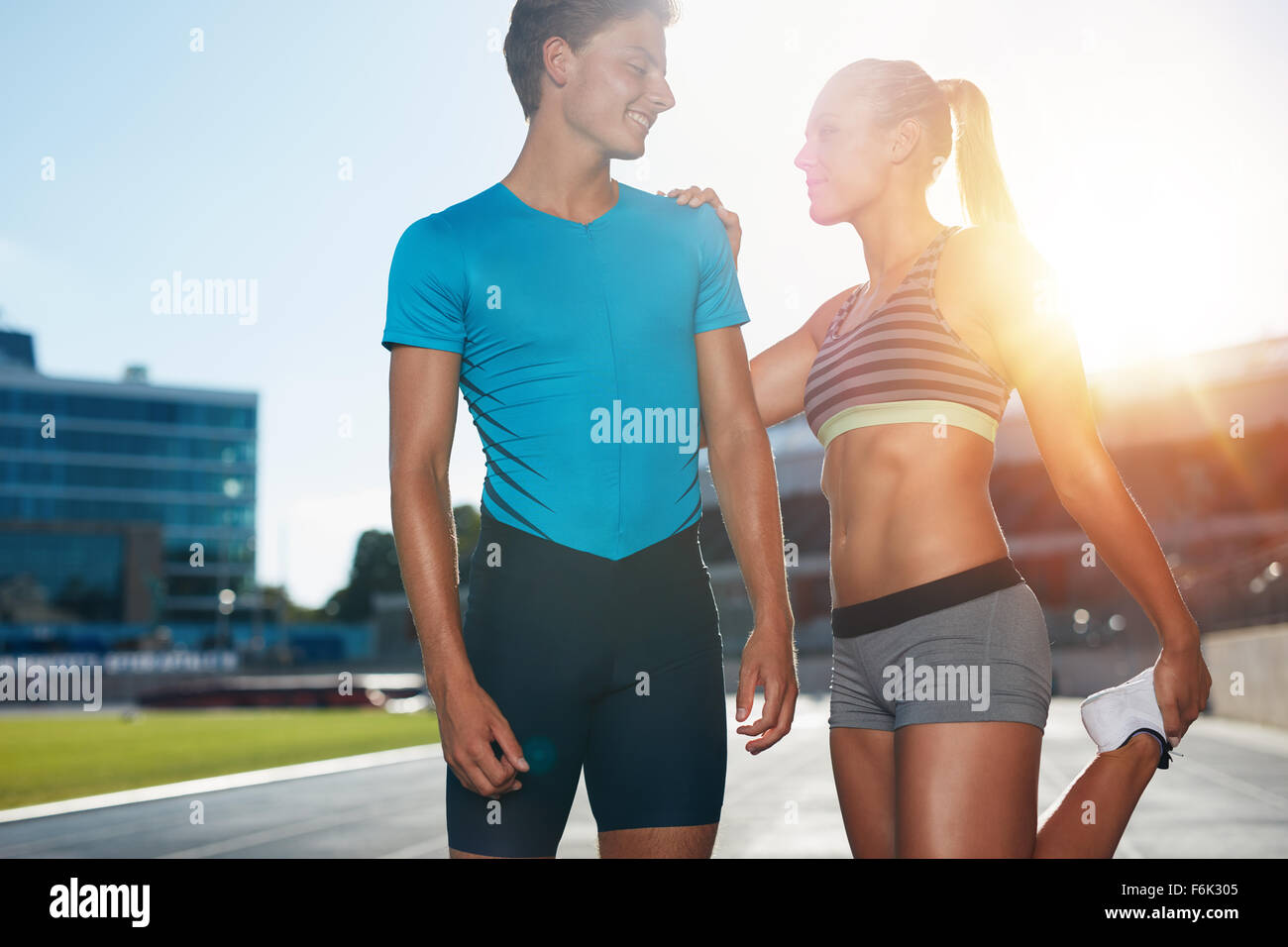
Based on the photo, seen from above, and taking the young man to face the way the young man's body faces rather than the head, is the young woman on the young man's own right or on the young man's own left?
on the young man's own left

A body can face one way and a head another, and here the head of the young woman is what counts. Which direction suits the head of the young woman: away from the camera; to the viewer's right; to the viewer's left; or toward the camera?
to the viewer's left
